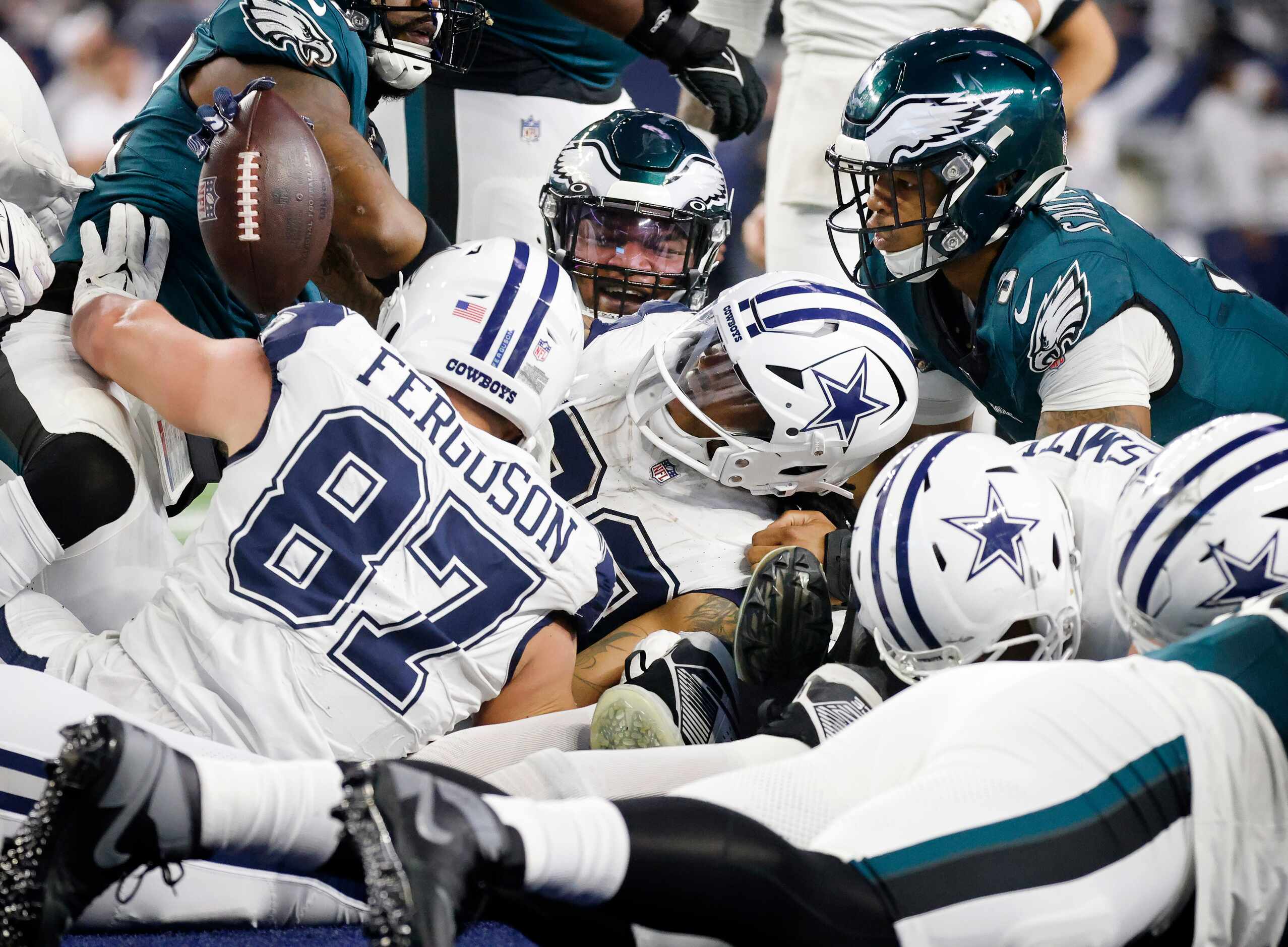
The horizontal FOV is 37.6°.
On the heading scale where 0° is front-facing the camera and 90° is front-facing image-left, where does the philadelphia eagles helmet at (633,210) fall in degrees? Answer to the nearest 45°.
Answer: approximately 0°

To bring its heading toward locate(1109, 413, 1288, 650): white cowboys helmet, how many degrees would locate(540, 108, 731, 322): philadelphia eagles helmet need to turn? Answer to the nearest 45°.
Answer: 0° — it already faces it
